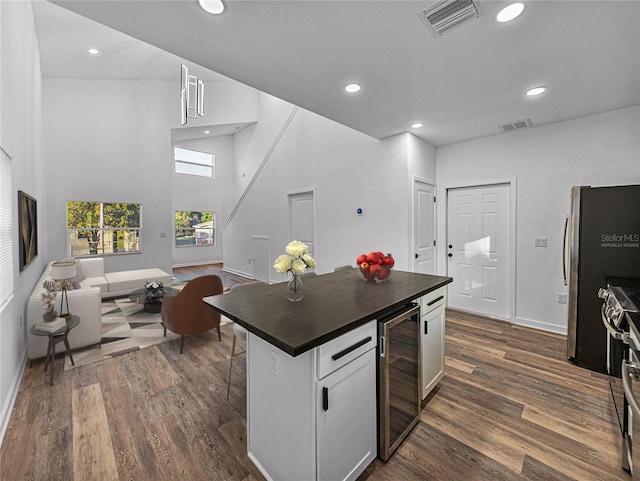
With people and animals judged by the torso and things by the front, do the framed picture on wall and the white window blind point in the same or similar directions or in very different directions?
same or similar directions

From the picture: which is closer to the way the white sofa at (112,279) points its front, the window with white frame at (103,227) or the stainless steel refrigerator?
the stainless steel refrigerator

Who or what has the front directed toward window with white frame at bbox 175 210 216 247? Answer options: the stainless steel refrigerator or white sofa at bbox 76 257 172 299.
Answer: the stainless steel refrigerator

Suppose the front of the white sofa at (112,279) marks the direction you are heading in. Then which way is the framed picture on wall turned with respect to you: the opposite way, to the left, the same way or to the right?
to the left

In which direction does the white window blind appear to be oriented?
to the viewer's right

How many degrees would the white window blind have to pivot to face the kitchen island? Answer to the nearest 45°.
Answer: approximately 45° to its right

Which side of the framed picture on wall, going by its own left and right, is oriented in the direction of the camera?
right

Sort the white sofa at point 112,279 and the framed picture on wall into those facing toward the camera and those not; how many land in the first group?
1

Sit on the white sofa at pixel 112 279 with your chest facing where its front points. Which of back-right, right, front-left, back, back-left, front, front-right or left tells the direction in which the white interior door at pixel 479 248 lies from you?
front-left

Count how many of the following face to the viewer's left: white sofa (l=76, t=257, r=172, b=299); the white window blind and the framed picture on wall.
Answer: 0

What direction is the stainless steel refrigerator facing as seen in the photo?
to the viewer's left

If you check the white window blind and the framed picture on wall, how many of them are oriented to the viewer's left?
0
